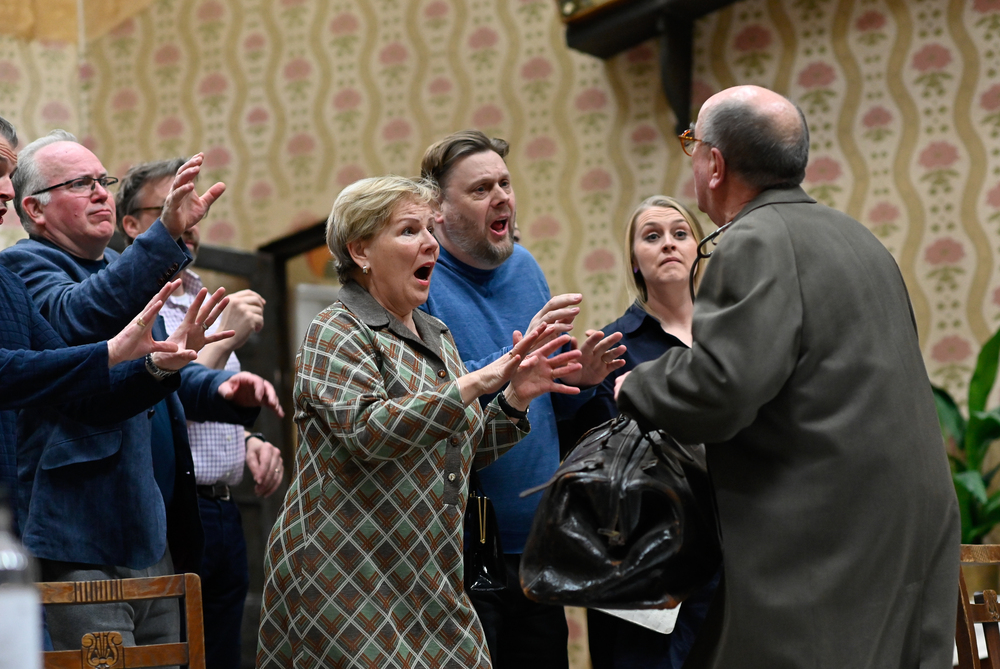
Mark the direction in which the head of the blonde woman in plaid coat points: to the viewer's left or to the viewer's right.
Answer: to the viewer's right

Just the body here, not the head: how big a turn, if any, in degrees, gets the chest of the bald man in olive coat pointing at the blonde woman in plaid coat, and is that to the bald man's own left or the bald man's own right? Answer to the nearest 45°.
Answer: approximately 45° to the bald man's own left

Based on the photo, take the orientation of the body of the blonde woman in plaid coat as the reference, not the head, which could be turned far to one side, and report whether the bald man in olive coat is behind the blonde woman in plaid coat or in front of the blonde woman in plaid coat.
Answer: in front

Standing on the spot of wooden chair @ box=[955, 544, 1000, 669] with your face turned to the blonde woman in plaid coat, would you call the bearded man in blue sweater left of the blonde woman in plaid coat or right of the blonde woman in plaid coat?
right

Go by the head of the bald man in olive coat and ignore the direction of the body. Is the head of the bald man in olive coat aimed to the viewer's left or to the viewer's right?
to the viewer's left

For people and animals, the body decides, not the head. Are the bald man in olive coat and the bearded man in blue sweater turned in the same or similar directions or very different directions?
very different directions

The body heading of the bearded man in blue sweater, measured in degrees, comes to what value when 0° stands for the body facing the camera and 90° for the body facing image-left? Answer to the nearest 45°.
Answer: approximately 315°

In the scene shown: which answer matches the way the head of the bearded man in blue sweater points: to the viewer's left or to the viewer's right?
to the viewer's right

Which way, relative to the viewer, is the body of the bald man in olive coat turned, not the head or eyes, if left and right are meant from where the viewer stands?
facing away from the viewer and to the left of the viewer
